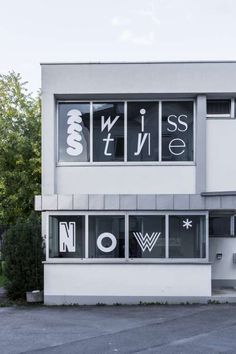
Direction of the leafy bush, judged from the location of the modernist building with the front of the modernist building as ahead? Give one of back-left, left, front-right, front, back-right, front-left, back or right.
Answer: right

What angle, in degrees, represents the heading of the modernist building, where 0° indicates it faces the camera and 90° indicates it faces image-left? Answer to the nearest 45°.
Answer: approximately 0°
